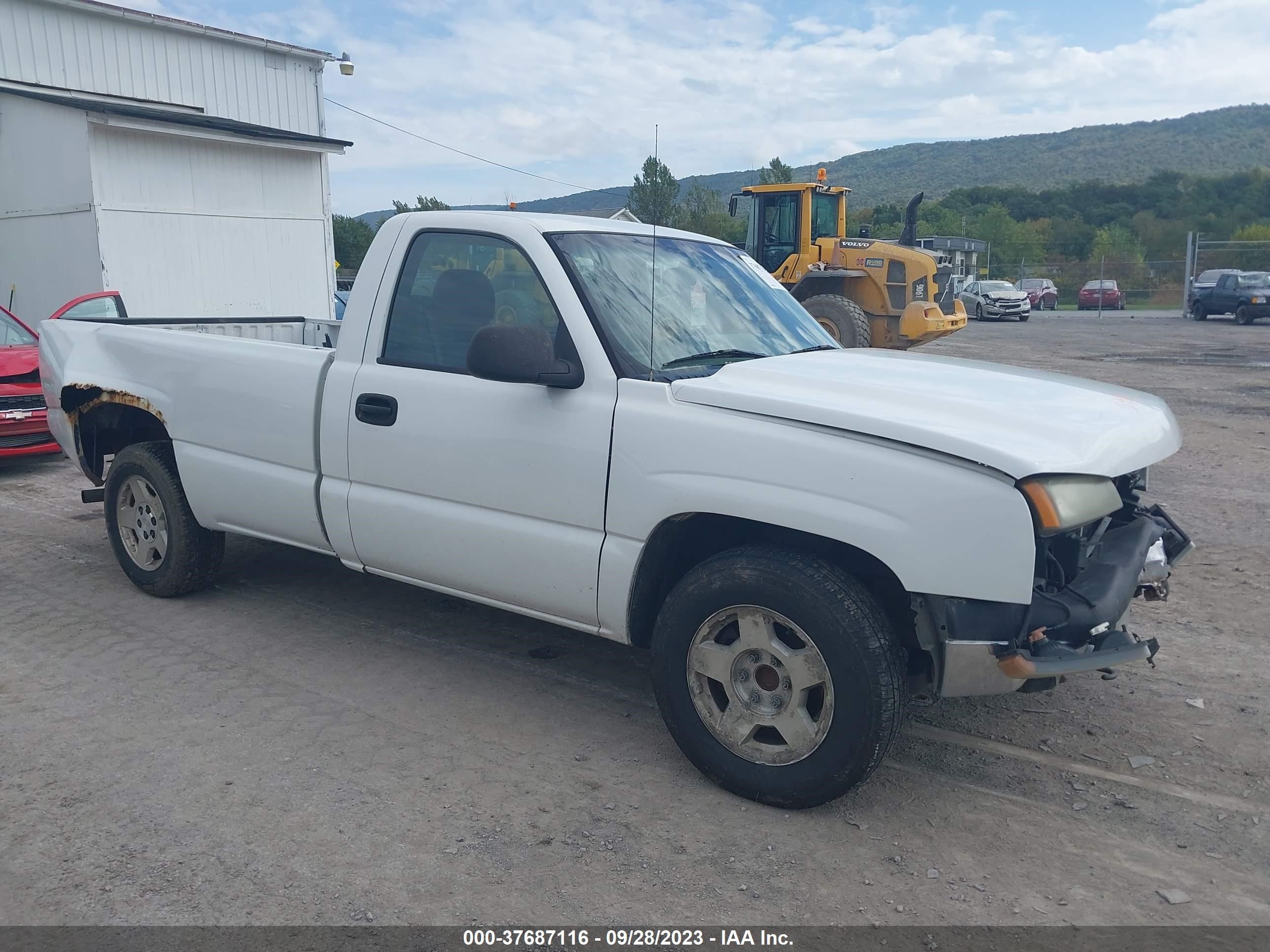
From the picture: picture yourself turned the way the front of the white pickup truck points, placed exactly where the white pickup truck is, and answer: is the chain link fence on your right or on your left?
on your left

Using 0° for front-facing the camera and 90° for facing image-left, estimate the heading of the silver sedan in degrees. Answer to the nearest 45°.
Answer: approximately 315°

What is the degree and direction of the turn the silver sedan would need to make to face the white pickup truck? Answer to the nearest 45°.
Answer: approximately 45° to its right

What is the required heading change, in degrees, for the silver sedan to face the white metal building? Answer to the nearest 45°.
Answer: approximately 90° to its right

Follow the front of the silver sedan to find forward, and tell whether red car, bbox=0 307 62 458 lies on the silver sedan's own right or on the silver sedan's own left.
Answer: on the silver sedan's own right

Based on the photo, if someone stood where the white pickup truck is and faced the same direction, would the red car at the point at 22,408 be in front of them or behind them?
behind

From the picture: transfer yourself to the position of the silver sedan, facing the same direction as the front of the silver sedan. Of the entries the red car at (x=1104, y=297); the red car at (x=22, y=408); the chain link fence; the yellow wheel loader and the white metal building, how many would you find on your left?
2

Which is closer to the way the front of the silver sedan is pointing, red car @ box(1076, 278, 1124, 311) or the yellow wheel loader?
the yellow wheel loader

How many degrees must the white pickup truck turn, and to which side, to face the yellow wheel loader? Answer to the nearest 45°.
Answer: approximately 135° to its left

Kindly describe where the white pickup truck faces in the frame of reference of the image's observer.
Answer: facing the viewer and to the right of the viewer

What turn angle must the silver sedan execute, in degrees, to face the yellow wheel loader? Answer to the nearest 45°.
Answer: approximately 45° to its right

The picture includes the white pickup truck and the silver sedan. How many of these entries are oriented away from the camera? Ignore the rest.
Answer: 0

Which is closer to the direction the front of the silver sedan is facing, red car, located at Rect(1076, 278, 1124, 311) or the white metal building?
the white metal building
